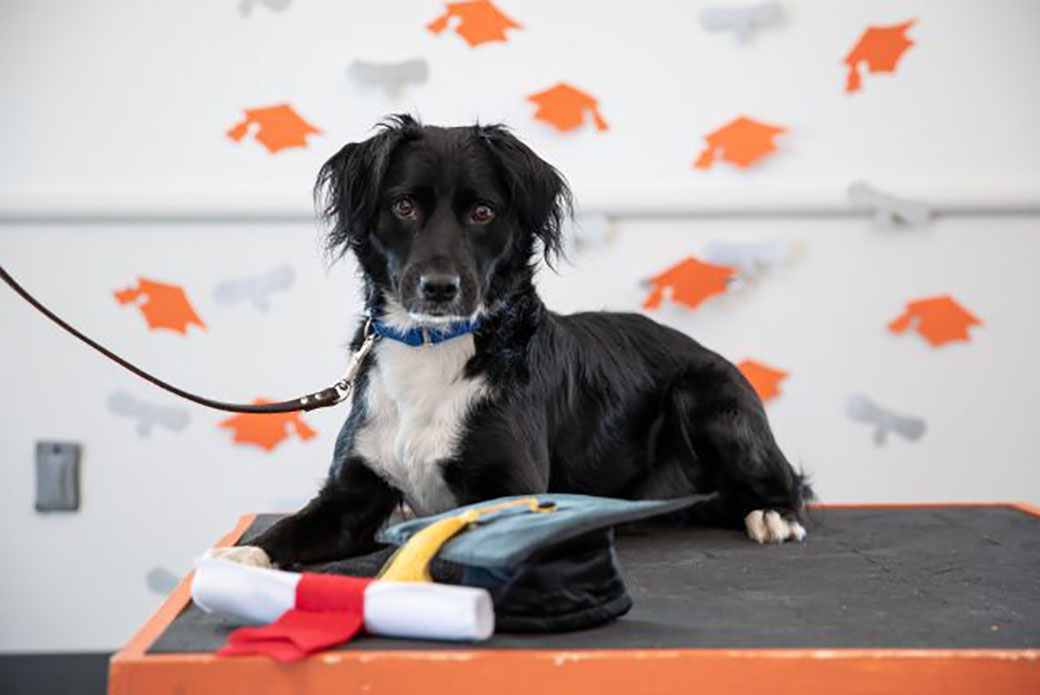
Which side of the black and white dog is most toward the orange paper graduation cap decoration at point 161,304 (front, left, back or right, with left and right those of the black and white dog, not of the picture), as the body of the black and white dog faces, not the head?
right

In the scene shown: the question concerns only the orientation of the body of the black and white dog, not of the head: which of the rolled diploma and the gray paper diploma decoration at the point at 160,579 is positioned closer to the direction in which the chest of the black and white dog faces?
the rolled diploma

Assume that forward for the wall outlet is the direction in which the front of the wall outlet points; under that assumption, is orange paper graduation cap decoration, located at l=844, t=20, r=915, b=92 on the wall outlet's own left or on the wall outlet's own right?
on the wall outlet's own left

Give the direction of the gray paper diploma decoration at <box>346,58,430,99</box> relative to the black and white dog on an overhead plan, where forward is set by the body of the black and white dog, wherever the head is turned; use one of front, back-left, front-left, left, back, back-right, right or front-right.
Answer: back-right

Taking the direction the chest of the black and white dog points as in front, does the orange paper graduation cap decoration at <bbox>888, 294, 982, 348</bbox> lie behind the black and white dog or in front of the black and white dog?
behind

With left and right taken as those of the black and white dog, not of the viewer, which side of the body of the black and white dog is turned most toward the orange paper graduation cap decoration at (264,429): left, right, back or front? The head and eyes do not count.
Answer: right

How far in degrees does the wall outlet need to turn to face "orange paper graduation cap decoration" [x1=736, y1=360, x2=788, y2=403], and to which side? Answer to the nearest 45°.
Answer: approximately 90° to its left

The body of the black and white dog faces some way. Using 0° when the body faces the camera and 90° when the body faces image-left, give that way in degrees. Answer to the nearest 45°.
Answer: approximately 45°

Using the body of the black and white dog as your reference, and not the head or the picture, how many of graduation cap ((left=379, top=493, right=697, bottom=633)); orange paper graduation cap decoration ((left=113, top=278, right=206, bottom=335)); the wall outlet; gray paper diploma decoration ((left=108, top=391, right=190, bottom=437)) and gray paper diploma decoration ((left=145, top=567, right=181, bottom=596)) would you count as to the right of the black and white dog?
4

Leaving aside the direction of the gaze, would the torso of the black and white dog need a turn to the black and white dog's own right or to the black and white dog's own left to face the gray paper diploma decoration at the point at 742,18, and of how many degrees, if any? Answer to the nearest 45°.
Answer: approximately 180°

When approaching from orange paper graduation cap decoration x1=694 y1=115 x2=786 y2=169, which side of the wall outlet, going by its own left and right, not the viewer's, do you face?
left

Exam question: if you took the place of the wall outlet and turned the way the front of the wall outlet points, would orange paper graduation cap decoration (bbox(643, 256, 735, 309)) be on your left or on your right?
on your left

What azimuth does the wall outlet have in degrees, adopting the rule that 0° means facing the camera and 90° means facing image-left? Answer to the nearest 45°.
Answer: approximately 0°
